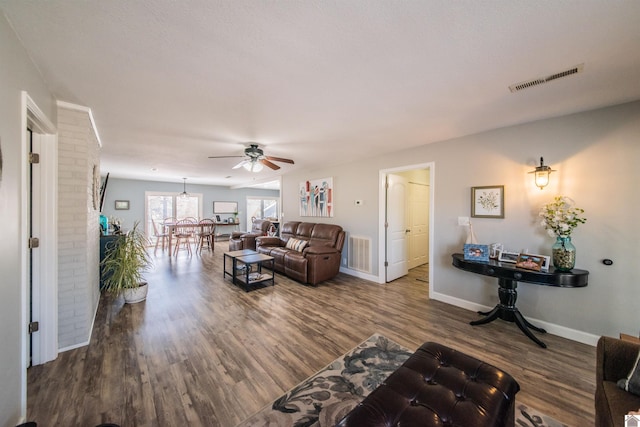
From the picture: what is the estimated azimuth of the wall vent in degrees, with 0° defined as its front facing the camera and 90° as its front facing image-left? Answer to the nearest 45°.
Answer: approximately 45°

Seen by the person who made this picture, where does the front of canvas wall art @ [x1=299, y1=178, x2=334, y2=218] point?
facing the viewer and to the left of the viewer

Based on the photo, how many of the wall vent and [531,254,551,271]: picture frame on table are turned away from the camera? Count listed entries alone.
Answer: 0

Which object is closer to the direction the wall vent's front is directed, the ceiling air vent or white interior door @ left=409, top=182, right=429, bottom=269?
the ceiling air vent

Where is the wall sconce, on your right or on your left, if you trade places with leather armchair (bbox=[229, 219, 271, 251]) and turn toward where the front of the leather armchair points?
on your left

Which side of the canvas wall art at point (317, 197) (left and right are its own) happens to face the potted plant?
front

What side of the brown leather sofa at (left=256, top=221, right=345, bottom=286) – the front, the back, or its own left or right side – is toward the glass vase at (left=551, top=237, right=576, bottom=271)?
left

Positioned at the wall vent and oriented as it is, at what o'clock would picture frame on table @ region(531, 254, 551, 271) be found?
The picture frame on table is roughly at 9 o'clock from the wall vent.

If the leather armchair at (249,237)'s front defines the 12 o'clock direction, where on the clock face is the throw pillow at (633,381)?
The throw pillow is roughly at 10 o'clock from the leather armchair.

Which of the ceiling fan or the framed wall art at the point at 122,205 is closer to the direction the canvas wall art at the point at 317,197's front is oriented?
the ceiling fan

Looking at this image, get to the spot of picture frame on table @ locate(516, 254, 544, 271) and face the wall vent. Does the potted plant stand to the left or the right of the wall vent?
left

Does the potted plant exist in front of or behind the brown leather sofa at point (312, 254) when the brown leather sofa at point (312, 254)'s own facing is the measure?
in front

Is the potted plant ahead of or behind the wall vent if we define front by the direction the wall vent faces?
ahead

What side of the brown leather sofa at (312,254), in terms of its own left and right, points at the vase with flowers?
left
